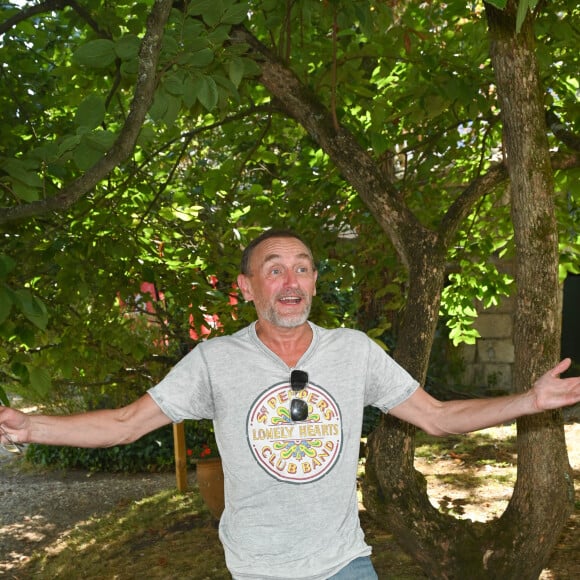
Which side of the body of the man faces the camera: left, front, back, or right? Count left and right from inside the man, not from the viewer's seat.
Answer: front

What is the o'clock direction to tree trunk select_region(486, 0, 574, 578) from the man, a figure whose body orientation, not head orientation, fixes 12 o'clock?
The tree trunk is roughly at 7 o'clock from the man.

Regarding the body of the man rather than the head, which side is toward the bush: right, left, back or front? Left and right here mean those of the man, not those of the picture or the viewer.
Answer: back

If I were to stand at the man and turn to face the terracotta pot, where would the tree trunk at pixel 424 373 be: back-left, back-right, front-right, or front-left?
front-right

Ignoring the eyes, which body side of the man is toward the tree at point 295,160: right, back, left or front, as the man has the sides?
back

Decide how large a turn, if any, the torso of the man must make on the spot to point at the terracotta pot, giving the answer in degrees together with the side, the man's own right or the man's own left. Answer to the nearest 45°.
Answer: approximately 180°

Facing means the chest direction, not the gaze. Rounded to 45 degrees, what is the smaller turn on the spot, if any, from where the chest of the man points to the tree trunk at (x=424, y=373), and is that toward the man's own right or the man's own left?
approximately 180°
